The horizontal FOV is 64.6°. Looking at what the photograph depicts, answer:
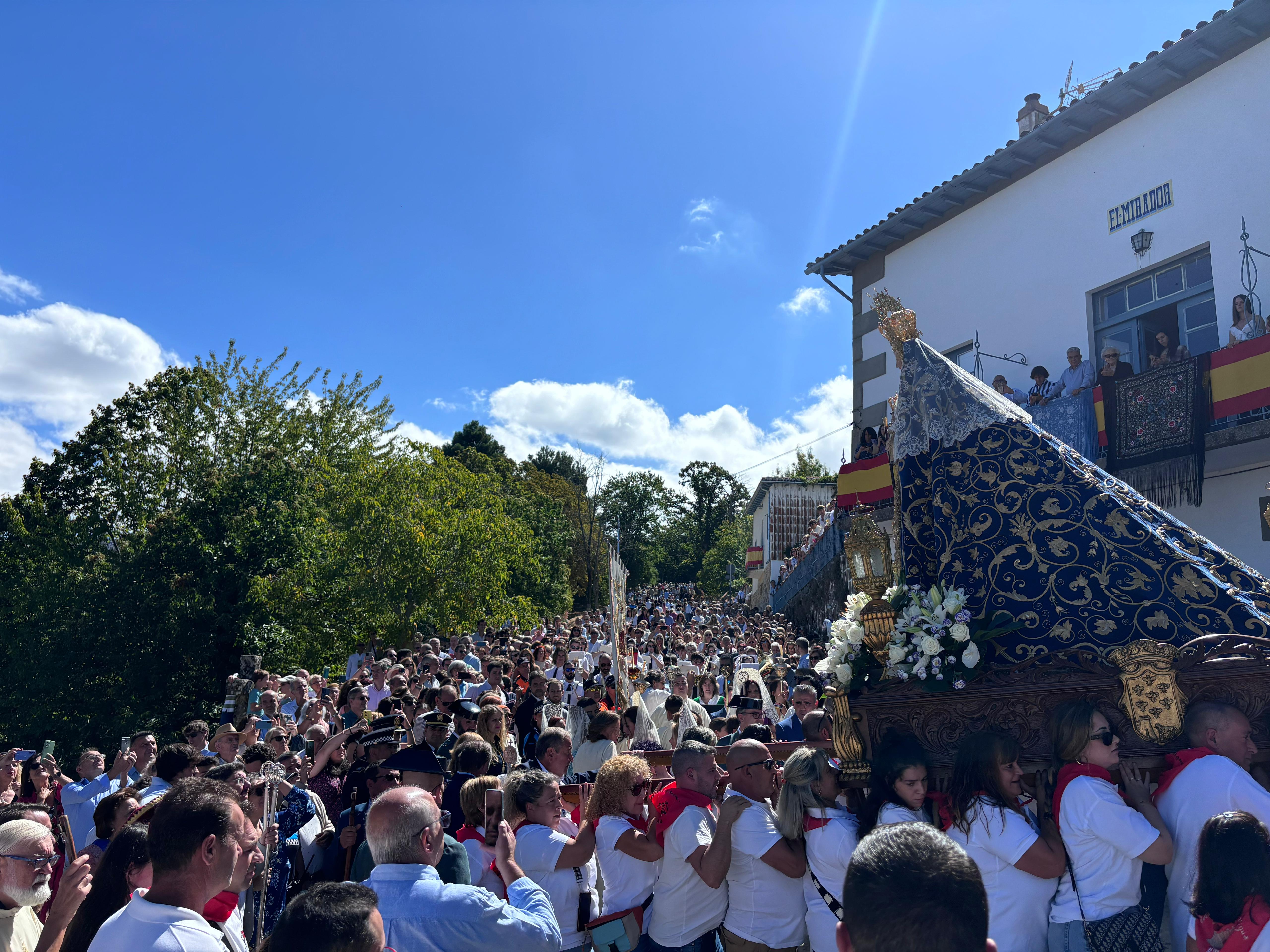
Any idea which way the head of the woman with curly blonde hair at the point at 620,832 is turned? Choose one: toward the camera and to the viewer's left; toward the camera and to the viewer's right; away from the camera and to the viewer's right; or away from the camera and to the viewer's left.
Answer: toward the camera and to the viewer's right

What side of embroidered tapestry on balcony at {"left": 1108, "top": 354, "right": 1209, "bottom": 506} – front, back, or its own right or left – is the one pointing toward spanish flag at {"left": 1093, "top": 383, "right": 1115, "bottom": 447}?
right

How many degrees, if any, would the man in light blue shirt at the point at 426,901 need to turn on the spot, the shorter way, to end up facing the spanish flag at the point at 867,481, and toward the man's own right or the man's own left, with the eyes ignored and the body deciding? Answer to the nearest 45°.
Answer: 0° — they already face it

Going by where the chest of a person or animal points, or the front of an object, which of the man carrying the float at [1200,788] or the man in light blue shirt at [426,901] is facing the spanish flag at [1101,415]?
the man in light blue shirt

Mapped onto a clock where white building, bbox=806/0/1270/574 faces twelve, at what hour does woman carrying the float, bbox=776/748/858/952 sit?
The woman carrying the float is roughly at 11 o'clock from the white building.

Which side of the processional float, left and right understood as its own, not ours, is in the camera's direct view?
left

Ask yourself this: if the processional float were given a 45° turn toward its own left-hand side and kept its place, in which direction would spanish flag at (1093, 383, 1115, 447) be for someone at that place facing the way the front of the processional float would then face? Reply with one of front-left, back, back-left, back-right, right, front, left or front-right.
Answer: back-right

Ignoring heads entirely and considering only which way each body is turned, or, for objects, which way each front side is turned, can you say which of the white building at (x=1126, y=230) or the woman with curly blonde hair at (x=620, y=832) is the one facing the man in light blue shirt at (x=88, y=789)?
the white building
